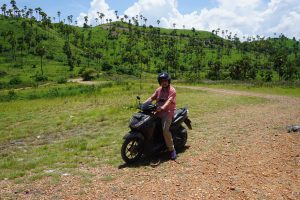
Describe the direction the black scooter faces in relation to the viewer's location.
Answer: facing the viewer and to the left of the viewer

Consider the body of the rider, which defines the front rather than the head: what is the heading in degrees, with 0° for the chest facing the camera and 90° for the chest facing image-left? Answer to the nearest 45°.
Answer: approximately 45°
